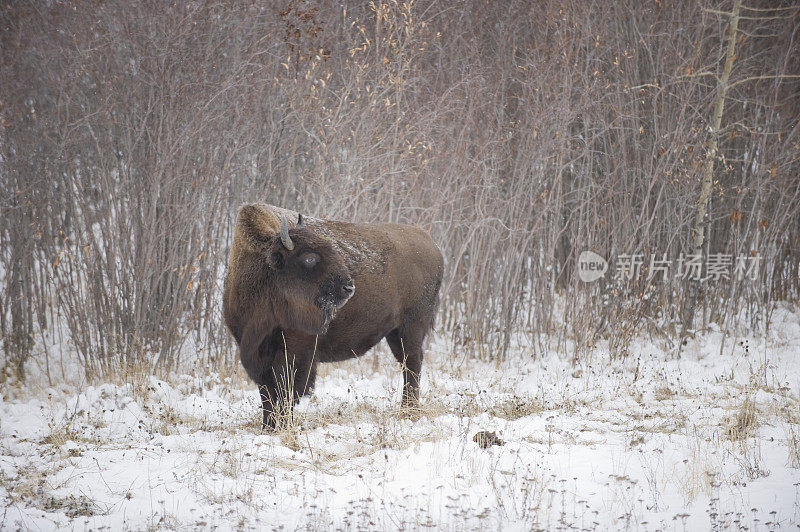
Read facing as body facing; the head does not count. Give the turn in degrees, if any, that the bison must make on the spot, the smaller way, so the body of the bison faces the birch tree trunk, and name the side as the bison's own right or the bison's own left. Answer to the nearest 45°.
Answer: approximately 180°

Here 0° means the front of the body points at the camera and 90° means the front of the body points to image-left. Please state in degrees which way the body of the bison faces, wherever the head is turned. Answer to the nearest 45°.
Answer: approximately 45°
